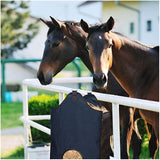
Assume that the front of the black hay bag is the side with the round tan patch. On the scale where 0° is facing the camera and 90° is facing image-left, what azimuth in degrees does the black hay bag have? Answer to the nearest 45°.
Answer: approximately 0°

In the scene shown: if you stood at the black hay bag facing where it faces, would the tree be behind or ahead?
behind

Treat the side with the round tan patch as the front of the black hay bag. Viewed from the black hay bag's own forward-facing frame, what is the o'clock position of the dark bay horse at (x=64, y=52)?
The dark bay horse is roughly at 6 o'clock from the black hay bag.

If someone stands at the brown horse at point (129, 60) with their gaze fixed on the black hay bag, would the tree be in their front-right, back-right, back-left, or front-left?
back-right

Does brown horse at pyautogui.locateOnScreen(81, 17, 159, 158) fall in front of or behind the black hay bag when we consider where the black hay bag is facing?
behind
